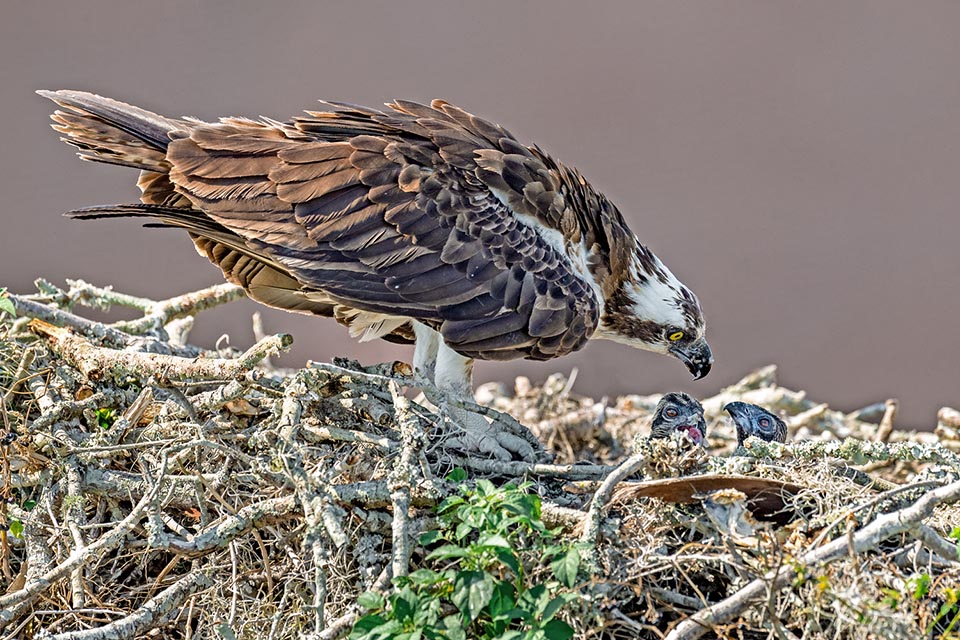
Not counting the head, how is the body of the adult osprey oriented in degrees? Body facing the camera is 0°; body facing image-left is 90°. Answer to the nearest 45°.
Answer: approximately 270°

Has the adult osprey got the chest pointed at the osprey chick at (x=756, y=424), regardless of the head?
yes
